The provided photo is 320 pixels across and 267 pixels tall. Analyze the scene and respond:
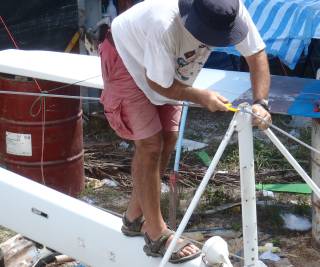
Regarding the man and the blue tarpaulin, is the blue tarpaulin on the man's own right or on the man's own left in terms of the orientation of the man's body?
on the man's own left

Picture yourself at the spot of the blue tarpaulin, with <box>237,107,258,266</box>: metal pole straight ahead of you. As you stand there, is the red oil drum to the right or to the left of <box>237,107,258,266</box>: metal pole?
right

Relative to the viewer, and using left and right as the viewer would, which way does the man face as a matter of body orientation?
facing the viewer and to the right of the viewer

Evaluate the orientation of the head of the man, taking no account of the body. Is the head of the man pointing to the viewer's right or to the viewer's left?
to the viewer's right

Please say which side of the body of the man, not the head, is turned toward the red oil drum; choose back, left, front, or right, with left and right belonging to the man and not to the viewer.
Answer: back
